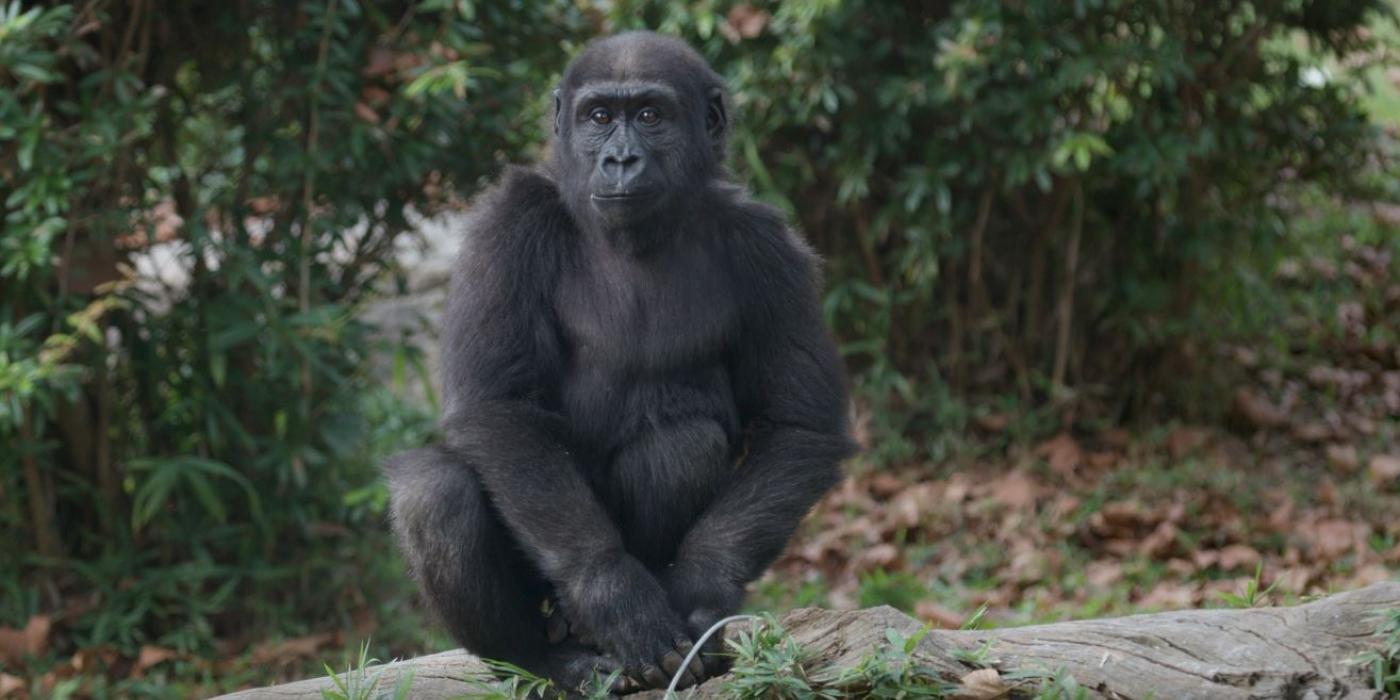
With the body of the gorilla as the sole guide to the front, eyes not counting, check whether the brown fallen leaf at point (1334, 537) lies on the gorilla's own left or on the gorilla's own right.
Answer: on the gorilla's own left

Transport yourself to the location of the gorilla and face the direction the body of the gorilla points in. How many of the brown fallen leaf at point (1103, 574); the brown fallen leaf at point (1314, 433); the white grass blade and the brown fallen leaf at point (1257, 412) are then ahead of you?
1

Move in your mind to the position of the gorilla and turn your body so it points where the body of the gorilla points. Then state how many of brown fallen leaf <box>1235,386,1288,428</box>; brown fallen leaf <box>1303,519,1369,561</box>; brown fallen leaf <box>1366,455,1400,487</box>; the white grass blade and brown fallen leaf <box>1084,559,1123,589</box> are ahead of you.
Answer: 1

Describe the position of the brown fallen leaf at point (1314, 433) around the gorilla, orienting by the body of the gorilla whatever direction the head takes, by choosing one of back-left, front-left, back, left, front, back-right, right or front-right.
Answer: back-left

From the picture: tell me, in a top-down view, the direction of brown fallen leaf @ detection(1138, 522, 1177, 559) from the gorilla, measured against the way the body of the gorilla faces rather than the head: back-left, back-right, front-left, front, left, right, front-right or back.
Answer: back-left

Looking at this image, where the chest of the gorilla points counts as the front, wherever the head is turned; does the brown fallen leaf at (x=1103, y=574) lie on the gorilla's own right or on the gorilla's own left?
on the gorilla's own left

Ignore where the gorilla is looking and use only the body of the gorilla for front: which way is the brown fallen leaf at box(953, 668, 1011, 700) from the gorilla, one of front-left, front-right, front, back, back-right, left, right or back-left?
front-left

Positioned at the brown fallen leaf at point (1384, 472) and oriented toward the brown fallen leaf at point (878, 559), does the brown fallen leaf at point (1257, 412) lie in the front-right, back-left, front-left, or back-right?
back-right

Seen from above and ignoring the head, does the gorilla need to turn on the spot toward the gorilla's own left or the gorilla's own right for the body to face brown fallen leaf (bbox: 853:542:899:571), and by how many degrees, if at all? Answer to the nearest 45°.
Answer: approximately 135° to the gorilla's own left

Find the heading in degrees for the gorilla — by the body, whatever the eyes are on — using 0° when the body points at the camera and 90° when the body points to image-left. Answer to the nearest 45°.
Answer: approximately 0°

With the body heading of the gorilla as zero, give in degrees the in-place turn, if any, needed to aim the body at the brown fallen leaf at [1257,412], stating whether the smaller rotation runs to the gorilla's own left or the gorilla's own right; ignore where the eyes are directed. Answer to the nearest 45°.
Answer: approximately 135° to the gorilla's own left

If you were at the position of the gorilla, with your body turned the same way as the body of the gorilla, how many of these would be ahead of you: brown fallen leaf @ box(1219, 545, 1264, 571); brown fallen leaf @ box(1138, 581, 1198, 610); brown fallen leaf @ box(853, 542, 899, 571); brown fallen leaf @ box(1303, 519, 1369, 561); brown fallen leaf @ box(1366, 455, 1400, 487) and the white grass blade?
1

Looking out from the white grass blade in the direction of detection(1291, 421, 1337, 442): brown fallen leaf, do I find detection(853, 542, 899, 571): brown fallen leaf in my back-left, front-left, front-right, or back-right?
front-left
